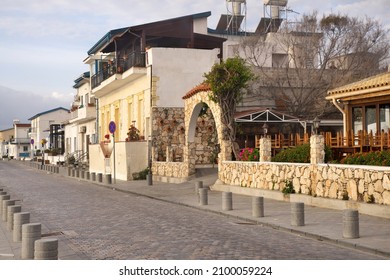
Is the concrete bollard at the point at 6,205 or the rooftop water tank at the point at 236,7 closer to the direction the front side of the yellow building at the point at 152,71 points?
the concrete bollard

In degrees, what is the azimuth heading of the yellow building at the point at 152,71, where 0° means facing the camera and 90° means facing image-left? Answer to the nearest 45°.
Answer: approximately 45°

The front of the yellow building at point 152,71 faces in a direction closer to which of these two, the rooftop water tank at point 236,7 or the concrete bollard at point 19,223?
the concrete bollard

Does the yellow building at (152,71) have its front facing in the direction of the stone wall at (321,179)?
no

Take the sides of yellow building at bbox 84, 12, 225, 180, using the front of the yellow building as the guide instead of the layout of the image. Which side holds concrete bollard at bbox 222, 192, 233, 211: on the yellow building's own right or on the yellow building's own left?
on the yellow building's own left

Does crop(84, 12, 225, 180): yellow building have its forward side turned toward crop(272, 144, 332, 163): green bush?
no

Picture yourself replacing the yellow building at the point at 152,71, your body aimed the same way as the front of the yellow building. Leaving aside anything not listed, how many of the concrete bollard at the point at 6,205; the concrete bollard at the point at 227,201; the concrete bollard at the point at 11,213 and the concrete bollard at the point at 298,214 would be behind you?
0

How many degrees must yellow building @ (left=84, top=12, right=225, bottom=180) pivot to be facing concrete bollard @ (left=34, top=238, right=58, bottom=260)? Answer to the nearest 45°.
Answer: approximately 45° to its left

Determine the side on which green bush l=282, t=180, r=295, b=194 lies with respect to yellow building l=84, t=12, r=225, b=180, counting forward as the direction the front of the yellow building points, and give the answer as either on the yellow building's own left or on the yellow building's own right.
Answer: on the yellow building's own left

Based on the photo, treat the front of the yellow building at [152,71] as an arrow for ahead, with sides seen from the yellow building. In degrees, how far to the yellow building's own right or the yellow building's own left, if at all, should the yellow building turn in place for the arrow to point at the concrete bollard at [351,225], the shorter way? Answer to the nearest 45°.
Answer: approximately 45° to the yellow building's own left

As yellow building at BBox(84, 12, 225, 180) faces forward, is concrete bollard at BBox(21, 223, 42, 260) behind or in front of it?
in front

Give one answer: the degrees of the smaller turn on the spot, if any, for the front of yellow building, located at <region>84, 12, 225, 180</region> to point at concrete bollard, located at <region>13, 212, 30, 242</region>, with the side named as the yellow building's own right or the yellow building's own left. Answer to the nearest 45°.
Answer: approximately 45° to the yellow building's own left

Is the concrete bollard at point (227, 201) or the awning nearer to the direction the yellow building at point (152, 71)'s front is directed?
the concrete bollard

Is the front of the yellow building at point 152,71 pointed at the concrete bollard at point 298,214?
no
